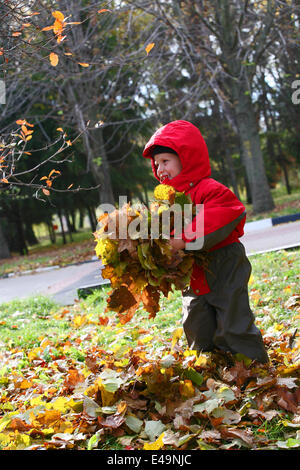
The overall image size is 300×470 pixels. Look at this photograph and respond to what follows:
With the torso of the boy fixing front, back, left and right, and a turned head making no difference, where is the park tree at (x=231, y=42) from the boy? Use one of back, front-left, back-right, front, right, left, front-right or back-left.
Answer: right

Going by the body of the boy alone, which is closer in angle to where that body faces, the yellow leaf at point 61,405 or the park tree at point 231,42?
the yellow leaf

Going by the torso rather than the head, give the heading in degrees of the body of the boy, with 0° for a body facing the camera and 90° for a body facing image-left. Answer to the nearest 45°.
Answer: approximately 90°

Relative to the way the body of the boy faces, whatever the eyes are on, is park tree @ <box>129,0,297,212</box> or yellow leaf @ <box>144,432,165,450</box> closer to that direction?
the yellow leaf

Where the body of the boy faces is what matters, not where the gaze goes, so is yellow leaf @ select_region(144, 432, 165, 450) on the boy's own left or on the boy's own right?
on the boy's own left

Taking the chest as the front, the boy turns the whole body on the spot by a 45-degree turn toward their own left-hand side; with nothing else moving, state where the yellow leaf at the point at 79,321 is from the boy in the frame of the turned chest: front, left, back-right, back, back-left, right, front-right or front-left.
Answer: right

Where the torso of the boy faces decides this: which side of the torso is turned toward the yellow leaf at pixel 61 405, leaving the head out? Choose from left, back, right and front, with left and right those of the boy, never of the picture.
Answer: front
